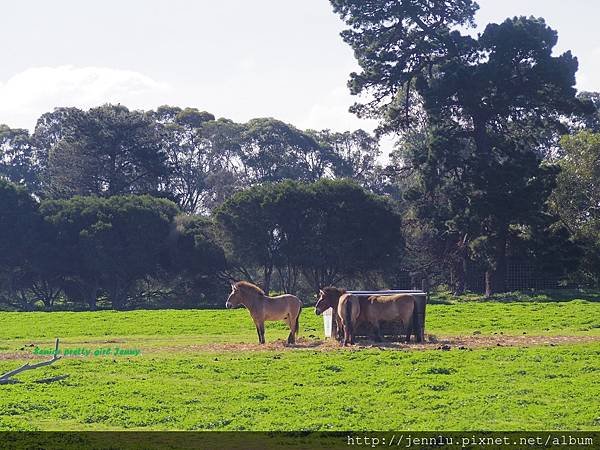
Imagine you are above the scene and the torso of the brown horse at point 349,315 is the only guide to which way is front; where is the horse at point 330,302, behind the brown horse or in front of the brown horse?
in front

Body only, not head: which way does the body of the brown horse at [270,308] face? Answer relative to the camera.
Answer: to the viewer's left

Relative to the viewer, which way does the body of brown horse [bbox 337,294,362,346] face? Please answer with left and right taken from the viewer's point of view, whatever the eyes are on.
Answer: facing away from the viewer

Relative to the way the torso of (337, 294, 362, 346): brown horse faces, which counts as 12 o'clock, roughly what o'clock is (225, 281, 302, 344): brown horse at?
(225, 281, 302, 344): brown horse is roughly at 10 o'clock from (337, 294, 362, 346): brown horse.

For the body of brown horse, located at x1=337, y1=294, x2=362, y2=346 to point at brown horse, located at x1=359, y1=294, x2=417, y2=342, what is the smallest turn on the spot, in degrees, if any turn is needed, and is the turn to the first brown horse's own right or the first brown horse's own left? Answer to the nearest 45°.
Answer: approximately 90° to the first brown horse's own right

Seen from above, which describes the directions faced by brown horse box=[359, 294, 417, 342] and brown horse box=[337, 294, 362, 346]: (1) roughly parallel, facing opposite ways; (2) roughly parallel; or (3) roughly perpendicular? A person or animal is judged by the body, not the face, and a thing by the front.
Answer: roughly perpendicular

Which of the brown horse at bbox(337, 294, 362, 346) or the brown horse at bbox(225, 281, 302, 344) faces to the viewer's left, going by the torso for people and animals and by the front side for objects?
the brown horse at bbox(225, 281, 302, 344)

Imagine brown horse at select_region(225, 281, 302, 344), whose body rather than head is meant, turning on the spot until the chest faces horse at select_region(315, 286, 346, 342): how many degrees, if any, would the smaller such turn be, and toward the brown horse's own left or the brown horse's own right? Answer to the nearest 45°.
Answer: approximately 180°

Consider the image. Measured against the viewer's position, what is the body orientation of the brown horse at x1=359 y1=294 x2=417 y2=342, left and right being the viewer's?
facing to the left of the viewer
